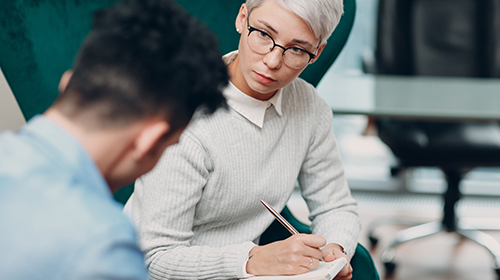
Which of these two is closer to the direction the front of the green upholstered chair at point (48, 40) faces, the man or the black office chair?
the man

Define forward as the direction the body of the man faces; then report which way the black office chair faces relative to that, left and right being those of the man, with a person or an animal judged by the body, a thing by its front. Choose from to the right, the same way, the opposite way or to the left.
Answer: the opposite way

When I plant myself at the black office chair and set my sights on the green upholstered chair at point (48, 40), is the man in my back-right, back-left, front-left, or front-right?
front-left

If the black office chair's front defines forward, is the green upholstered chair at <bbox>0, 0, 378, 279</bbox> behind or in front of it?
in front

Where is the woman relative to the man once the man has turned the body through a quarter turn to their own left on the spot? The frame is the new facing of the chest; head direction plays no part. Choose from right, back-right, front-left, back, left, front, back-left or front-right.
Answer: right

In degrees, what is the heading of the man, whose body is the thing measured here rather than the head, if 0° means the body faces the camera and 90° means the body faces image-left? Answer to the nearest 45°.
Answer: approximately 225°

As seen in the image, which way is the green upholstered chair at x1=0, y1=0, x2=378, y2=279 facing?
toward the camera

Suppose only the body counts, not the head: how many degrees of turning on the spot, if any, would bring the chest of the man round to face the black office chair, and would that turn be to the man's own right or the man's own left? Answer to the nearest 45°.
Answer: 0° — they already face it

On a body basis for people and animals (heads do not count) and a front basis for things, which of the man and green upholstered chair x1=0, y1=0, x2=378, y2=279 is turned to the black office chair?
the man

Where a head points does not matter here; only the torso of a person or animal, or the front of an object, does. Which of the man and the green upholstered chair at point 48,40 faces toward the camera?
the green upholstered chair

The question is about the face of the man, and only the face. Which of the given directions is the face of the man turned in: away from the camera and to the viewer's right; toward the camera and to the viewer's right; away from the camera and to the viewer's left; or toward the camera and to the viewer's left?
away from the camera and to the viewer's right

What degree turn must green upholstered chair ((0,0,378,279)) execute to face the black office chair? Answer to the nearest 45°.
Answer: approximately 135° to its left

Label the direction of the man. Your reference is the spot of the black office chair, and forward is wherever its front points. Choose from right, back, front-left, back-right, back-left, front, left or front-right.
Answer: front
